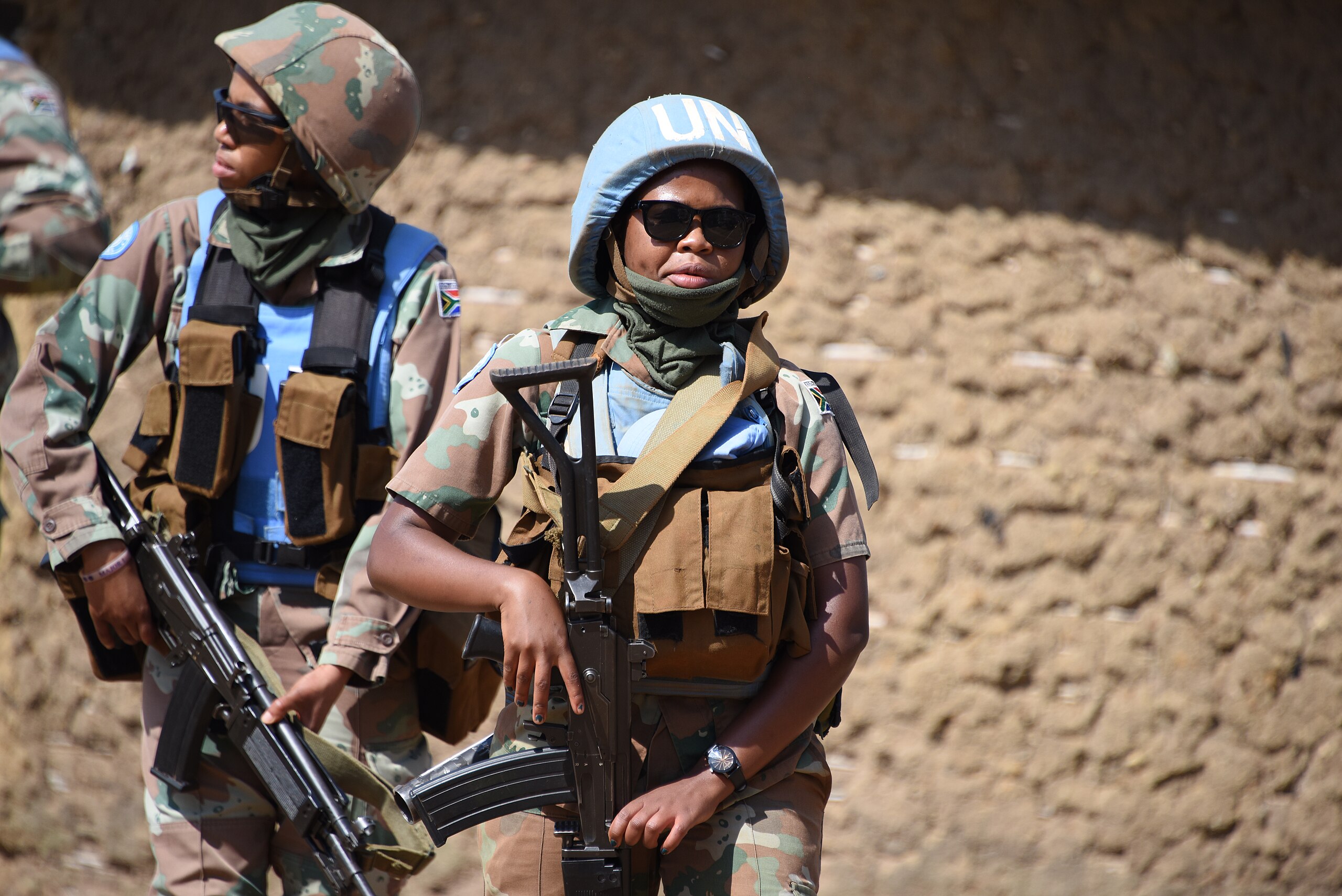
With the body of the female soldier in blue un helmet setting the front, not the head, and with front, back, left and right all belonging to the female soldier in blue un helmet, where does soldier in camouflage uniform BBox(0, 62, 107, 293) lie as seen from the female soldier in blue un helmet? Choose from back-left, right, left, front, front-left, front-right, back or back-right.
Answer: back-right

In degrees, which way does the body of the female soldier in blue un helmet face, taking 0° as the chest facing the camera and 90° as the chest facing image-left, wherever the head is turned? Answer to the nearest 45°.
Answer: approximately 0°

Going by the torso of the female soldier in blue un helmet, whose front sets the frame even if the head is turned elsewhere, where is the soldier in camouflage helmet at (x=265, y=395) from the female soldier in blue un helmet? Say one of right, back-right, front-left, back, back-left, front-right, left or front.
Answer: back-right

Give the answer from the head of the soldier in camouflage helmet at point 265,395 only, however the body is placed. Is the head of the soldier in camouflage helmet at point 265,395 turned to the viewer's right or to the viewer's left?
to the viewer's left
